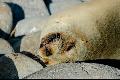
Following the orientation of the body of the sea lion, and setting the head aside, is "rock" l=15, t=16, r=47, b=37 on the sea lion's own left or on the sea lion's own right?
on the sea lion's own right

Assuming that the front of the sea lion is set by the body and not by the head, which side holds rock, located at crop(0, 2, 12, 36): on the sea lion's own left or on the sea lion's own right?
on the sea lion's own right

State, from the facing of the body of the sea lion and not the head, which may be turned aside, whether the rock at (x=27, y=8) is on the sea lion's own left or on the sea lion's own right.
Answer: on the sea lion's own right

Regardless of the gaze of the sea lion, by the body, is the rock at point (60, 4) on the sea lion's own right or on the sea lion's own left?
on the sea lion's own right

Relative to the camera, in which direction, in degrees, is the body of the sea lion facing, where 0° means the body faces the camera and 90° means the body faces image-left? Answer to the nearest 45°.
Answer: approximately 45°
